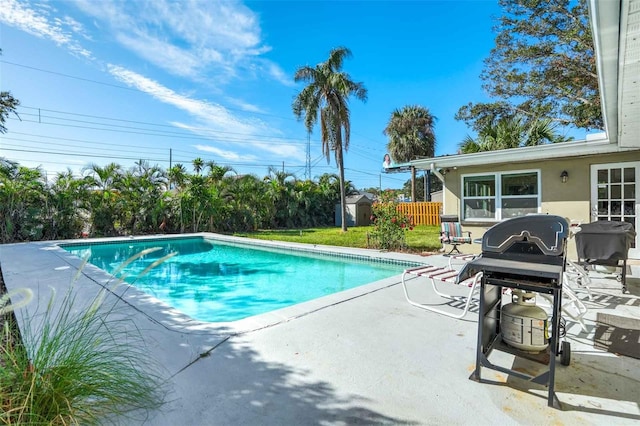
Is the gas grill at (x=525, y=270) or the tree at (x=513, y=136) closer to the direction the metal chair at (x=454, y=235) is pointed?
the gas grill
